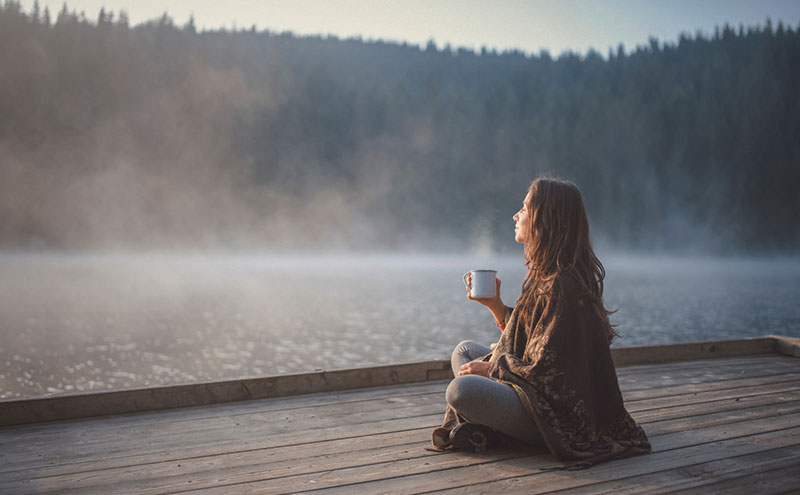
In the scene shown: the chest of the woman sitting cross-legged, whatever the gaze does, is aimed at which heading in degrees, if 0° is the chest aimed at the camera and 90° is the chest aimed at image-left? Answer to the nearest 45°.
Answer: approximately 90°

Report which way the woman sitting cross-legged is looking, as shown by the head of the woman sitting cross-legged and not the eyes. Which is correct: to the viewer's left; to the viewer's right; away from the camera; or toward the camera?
to the viewer's left
